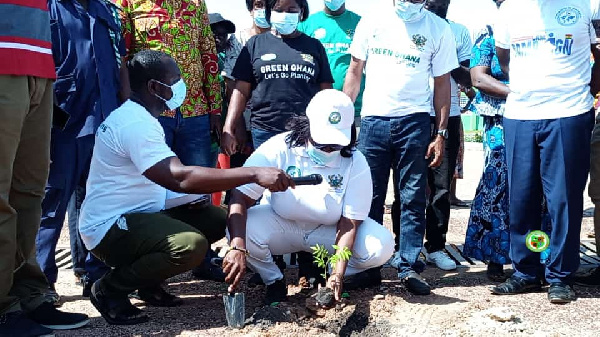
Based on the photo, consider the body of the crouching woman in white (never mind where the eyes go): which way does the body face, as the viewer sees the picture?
toward the camera
